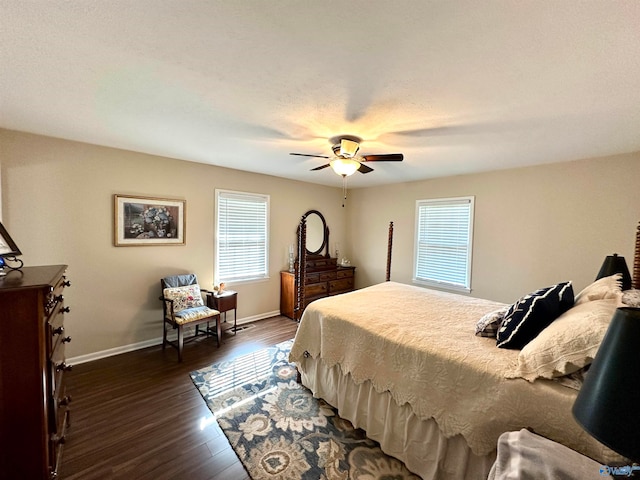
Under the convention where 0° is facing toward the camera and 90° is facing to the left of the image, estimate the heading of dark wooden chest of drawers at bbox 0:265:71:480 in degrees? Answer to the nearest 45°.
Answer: approximately 270°

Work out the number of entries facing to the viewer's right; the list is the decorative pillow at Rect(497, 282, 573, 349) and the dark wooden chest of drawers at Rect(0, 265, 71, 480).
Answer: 1

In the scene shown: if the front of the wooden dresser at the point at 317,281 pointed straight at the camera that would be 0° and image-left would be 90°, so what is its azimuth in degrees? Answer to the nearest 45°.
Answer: approximately 315°

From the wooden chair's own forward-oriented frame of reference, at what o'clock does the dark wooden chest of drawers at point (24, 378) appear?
The dark wooden chest of drawers is roughly at 2 o'clock from the wooden chair.

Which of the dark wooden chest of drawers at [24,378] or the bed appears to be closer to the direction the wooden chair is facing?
the bed

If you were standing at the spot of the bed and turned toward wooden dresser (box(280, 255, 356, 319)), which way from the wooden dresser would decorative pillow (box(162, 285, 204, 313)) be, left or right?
left

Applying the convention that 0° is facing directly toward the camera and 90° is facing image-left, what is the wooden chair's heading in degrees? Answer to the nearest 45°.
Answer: approximately 315°

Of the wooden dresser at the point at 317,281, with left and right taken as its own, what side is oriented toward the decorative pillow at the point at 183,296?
right

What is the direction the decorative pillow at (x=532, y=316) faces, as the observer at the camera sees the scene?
facing to the left of the viewer
